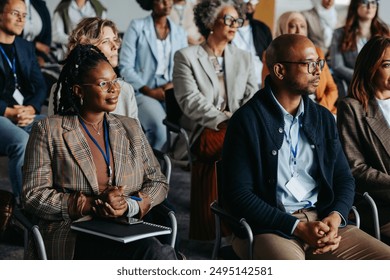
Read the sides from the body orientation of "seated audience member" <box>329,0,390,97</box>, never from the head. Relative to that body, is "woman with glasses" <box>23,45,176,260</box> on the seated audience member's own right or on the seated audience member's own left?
on the seated audience member's own right

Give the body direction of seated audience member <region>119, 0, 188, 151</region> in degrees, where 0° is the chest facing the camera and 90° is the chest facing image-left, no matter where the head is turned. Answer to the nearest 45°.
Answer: approximately 315°
